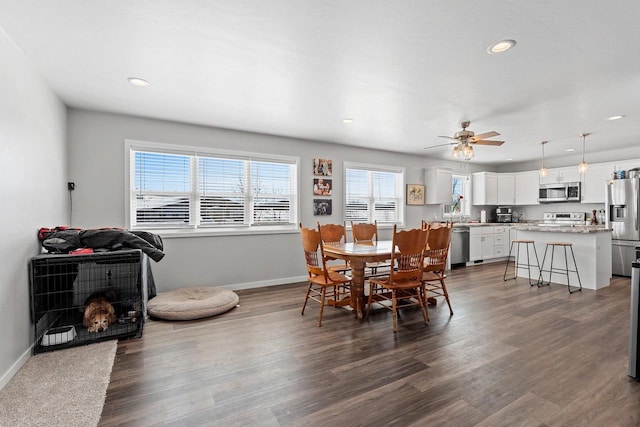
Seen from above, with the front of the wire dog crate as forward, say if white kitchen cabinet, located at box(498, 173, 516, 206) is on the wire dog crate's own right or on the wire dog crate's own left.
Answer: on the wire dog crate's own left

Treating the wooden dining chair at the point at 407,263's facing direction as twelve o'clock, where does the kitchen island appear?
The kitchen island is roughly at 3 o'clock from the wooden dining chair.

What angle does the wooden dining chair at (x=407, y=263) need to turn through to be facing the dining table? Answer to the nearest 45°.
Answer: approximately 45° to its left

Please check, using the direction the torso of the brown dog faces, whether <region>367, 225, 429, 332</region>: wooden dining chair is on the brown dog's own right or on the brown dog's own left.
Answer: on the brown dog's own left

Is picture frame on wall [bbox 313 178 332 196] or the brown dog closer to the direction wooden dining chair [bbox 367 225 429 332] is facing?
the picture frame on wall

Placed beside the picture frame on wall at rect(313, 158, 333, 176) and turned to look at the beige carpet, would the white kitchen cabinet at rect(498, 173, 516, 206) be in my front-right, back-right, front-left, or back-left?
back-left

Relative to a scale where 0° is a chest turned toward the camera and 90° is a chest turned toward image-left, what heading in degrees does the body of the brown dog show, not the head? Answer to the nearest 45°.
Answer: approximately 0°

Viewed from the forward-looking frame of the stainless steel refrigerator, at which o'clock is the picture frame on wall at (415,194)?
The picture frame on wall is roughly at 2 o'clock from the stainless steel refrigerator.

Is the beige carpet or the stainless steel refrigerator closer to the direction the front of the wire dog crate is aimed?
the beige carpet

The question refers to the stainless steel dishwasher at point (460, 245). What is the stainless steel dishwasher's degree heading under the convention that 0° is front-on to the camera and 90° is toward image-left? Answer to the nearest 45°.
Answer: approximately 315°

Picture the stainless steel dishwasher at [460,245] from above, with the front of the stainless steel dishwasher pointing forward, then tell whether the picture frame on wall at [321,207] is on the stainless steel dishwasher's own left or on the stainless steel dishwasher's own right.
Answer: on the stainless steel dishwasher's own right

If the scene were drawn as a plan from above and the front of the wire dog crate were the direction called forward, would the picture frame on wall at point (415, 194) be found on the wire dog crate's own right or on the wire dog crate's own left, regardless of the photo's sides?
on the wire dog crate's own left

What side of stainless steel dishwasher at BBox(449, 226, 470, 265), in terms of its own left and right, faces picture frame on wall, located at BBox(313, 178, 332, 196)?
right
